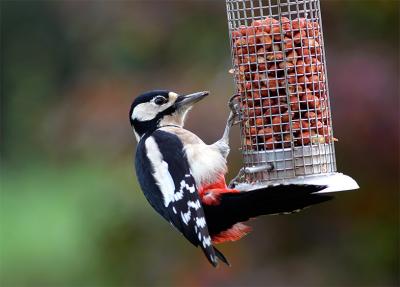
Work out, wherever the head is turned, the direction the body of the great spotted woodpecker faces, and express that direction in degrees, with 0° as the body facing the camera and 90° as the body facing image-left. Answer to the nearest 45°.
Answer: approximately 270°
